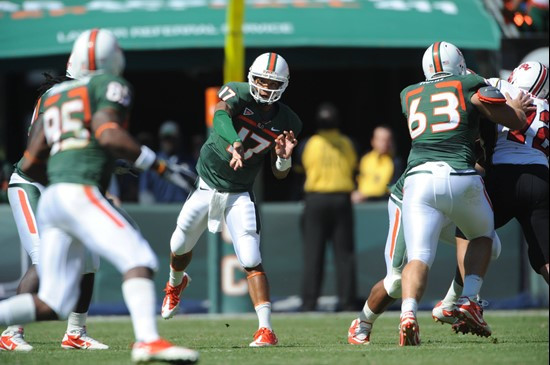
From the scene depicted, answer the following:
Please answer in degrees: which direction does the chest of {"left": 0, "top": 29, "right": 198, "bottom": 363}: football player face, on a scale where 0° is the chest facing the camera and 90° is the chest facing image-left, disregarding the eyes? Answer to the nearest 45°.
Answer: approximately 225°

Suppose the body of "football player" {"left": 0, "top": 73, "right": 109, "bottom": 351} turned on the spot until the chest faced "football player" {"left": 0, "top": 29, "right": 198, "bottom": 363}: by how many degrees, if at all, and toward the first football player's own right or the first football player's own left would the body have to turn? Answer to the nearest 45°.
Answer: approximately 90° to the first football player's own right

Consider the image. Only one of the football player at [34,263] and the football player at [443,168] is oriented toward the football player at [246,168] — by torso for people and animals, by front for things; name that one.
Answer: the football player at [34,263]
